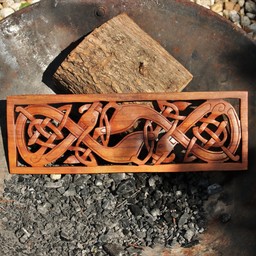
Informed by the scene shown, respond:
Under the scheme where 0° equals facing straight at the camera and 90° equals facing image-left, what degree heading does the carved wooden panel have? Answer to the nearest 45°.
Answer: approximately 0°
